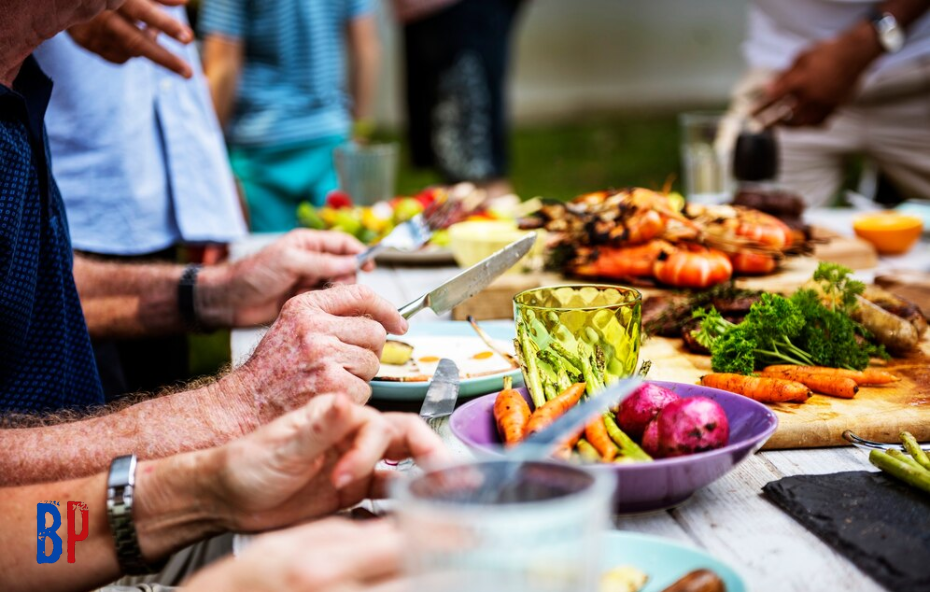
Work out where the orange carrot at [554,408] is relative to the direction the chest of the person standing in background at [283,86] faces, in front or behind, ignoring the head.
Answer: in front

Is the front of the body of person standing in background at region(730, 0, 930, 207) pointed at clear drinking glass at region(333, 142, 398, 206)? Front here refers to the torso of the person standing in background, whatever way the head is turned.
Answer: no

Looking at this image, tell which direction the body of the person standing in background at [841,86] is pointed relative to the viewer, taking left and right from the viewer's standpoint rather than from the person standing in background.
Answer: facing the viewer and to the left of the viewer

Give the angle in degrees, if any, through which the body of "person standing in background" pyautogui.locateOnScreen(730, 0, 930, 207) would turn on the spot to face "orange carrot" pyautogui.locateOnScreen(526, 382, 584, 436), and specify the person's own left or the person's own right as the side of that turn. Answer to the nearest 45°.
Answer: approximately 45° to the person's own left

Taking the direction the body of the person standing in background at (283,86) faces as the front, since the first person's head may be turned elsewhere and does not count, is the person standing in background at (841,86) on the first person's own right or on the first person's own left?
on the first person's own left

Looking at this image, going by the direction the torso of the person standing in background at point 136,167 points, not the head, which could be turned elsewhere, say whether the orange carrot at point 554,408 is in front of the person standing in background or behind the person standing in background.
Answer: in front

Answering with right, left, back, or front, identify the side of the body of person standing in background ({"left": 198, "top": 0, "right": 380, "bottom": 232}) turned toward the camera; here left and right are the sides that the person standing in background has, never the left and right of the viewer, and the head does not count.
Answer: front

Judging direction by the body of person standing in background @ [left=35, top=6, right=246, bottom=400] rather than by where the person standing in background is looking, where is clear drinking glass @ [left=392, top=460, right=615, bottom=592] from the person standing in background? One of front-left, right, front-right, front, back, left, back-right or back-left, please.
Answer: front-right

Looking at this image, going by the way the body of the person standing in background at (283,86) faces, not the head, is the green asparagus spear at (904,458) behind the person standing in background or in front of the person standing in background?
in front

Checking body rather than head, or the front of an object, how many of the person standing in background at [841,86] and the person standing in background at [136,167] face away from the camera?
0

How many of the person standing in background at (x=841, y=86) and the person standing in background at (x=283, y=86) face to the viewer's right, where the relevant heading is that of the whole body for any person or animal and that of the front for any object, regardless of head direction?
0

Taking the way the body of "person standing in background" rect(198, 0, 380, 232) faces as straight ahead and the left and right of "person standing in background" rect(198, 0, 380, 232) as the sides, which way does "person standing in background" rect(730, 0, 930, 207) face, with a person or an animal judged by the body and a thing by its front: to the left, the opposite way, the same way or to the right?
to the right

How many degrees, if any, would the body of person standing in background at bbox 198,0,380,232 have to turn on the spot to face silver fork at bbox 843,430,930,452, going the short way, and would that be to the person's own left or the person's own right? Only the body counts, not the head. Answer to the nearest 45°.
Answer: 0° — they already face it

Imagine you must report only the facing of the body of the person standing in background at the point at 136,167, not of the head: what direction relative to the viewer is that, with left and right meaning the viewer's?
facing the viewer and to the right of the viewer
